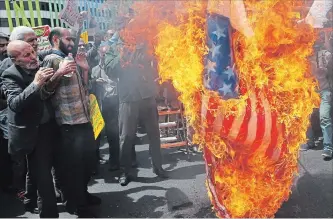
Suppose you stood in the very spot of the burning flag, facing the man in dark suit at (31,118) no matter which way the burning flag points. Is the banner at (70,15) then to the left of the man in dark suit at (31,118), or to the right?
right

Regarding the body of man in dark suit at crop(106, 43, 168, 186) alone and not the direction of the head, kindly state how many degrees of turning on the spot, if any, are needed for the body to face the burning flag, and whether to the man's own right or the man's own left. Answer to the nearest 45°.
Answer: approximately 45° to the man's own left

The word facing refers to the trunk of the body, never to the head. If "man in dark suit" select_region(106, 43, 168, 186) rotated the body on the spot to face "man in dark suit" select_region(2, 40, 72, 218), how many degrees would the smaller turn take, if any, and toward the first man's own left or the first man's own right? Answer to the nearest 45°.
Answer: approximately 45° to the first man's own right

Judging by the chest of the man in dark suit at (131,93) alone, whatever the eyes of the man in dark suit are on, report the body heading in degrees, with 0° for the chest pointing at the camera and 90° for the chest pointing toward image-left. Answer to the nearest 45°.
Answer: approximately 0°
